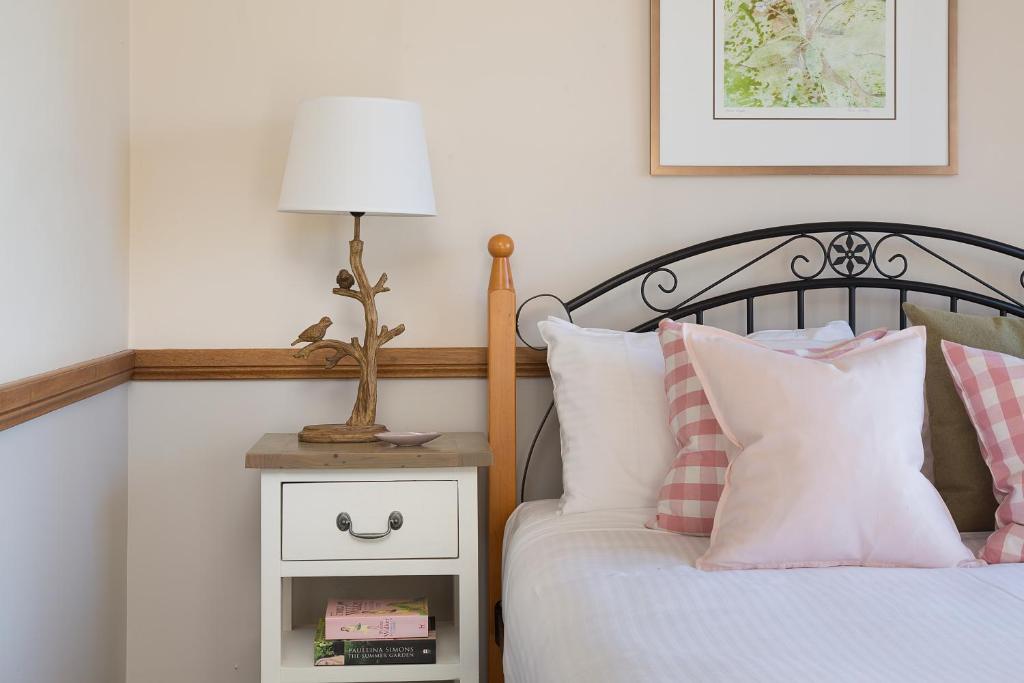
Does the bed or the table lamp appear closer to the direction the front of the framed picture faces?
the bed

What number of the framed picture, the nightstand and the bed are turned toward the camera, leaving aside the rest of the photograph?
3

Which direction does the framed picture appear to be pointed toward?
toward the camera

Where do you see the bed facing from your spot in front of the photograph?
facing the viewer

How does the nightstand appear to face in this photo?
toward the camera

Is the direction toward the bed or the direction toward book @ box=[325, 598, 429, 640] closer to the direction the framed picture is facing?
the bed

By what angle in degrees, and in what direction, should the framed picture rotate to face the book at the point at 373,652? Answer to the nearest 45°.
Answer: approximately 45° to its right

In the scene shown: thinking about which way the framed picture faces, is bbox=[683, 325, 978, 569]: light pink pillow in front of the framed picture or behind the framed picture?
in front

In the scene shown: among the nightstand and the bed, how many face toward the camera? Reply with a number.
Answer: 2

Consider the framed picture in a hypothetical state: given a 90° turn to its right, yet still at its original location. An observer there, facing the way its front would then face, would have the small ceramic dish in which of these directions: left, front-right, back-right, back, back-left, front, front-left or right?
front-left

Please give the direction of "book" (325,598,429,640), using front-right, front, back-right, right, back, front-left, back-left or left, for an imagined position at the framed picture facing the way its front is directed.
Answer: front-right
